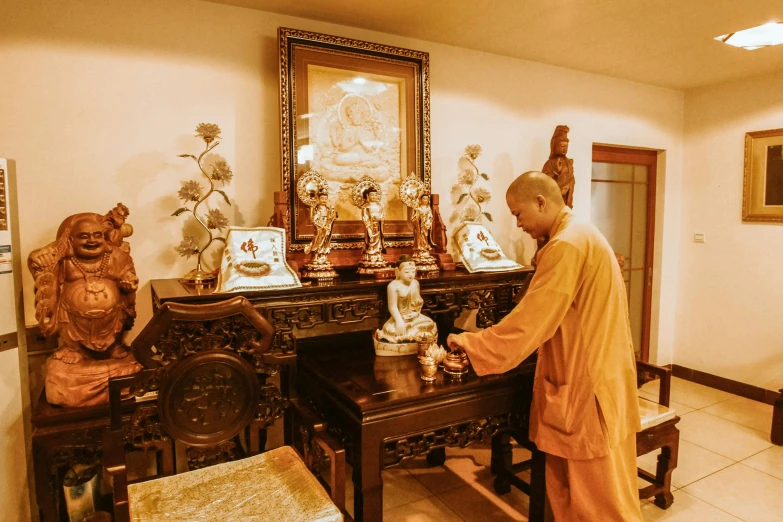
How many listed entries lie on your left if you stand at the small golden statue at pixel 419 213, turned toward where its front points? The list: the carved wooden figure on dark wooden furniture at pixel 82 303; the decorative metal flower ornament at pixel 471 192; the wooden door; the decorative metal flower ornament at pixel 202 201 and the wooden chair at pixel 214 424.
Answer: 2

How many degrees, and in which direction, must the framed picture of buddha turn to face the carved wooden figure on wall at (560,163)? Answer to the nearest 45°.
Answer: approximately 45° to its left

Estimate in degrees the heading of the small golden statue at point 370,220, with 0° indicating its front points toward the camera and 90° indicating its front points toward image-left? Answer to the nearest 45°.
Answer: approximately 315°

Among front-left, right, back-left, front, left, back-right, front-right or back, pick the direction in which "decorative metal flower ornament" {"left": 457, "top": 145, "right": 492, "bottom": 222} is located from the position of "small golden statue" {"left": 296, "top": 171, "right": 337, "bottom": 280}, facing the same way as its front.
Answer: left

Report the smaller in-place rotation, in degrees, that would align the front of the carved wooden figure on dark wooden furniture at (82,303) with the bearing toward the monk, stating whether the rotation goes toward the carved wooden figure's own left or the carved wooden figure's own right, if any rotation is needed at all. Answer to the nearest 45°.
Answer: approximately 45° to the carved wooden figure's own left

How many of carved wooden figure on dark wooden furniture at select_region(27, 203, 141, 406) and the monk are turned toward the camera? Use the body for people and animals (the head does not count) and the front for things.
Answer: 1

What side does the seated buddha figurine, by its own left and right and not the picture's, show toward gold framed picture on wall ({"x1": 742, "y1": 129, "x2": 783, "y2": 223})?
left

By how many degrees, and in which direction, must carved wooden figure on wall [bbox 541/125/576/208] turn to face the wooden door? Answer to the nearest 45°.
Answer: approximately 90° to its left

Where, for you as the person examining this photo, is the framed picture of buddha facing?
facing the viewer and to the right of the viewer

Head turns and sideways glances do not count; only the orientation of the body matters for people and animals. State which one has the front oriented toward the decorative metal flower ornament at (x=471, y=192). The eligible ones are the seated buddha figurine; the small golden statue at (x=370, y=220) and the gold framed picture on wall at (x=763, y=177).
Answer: the gold framed picture on wall

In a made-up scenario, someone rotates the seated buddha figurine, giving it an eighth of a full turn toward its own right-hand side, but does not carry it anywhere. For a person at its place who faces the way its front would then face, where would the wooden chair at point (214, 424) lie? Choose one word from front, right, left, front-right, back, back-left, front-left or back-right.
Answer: front-right
